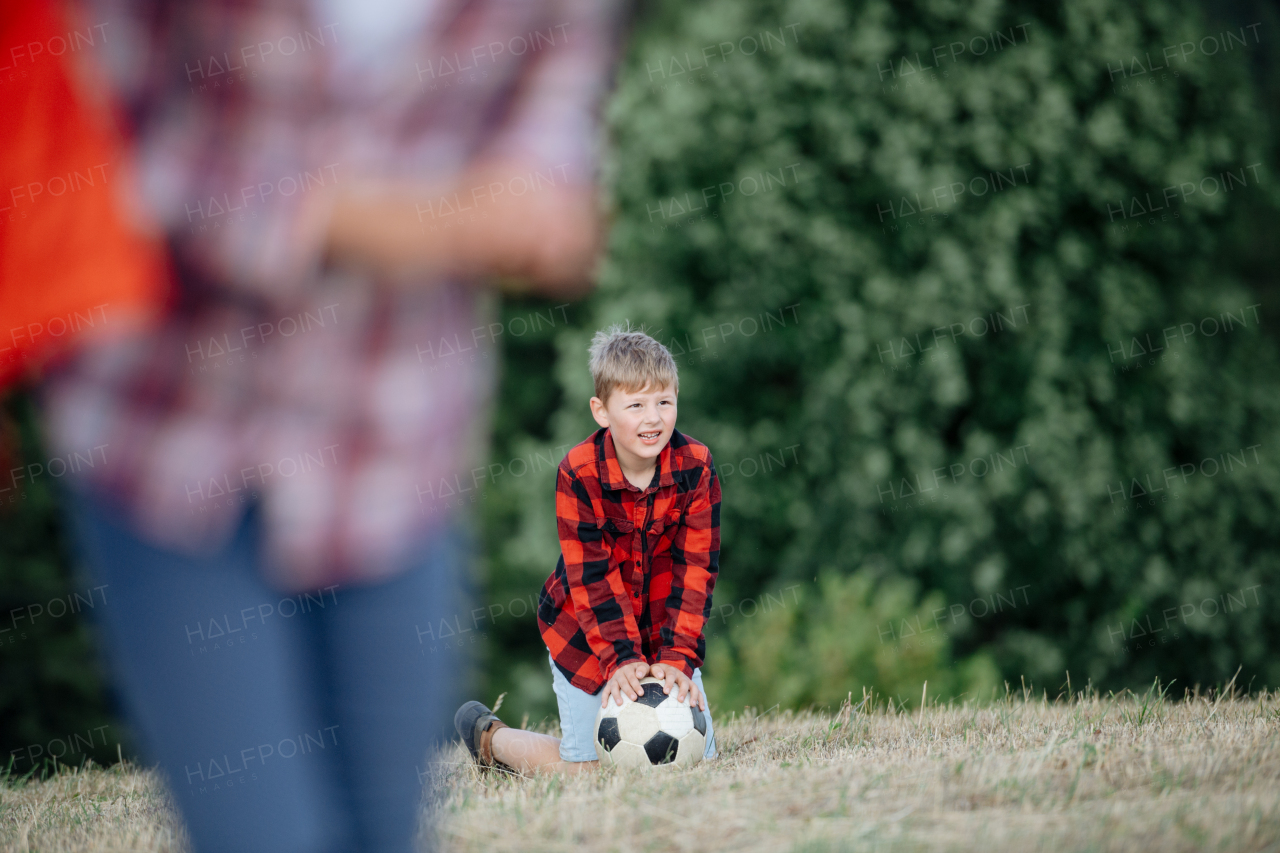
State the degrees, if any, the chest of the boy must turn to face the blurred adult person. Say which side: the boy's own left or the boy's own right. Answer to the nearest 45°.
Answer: approximately 45° to the boy's own right

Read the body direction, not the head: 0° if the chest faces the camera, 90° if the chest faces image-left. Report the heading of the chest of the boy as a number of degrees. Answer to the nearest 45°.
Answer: approximately 315°
